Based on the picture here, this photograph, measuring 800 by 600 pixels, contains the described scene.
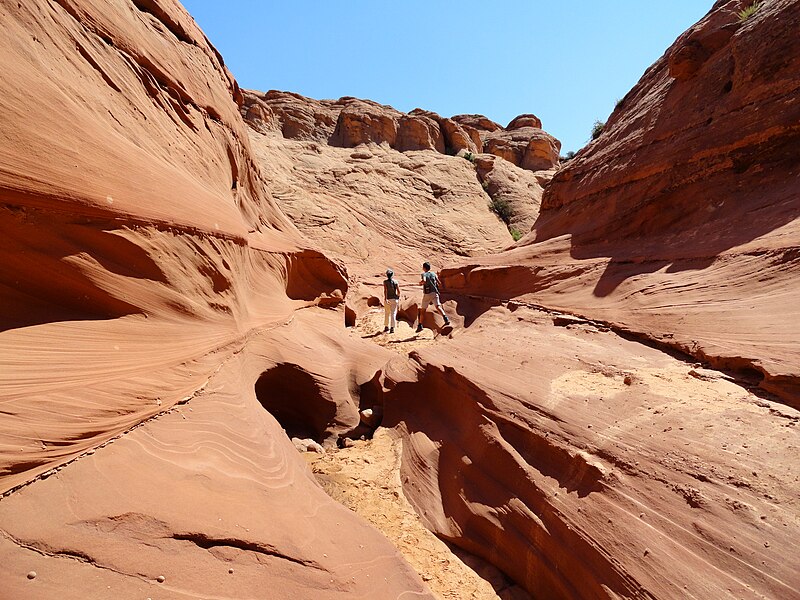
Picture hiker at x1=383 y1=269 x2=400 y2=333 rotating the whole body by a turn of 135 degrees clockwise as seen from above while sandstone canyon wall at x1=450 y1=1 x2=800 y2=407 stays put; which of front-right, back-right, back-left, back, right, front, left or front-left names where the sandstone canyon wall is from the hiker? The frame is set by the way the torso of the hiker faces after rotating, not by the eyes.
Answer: front

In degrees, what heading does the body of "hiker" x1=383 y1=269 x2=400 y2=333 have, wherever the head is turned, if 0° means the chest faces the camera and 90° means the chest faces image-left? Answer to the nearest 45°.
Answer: approximately 180°

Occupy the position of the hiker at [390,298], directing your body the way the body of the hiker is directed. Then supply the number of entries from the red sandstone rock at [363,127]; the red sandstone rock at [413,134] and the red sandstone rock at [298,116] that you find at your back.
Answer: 0

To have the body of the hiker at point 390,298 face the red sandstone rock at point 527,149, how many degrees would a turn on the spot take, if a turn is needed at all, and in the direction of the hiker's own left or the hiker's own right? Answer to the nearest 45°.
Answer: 0° — they already face it

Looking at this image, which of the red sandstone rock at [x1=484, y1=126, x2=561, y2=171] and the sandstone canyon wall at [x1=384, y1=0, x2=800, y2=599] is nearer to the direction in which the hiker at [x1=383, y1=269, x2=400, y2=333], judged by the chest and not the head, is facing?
the red sandstone rock

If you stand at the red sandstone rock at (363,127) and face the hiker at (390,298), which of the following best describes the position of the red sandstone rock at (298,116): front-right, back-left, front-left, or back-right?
back-right

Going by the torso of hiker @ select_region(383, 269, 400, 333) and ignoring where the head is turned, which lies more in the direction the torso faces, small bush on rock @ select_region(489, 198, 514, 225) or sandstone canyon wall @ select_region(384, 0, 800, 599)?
the small bush on rock

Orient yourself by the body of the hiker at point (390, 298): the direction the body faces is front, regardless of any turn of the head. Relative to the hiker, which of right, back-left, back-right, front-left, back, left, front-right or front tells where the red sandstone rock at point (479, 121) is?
front

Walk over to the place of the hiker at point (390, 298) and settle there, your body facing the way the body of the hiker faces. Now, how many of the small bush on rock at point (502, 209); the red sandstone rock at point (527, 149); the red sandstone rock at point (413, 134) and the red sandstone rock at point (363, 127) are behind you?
0

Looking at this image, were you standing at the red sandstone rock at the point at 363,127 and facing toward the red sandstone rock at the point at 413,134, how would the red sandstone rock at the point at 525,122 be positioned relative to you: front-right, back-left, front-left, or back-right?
front-left

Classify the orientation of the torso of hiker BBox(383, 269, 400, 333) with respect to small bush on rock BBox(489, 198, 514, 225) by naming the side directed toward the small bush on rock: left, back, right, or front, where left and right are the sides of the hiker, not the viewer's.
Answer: front

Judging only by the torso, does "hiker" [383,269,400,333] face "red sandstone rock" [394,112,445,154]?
yes

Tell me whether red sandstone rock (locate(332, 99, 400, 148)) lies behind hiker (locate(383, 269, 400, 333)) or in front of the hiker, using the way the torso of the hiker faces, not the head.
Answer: in front

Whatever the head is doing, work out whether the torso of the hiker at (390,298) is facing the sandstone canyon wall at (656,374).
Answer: no

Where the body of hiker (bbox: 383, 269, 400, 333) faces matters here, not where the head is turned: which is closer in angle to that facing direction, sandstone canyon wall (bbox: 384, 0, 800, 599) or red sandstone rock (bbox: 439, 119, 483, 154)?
the red sandstone rock
